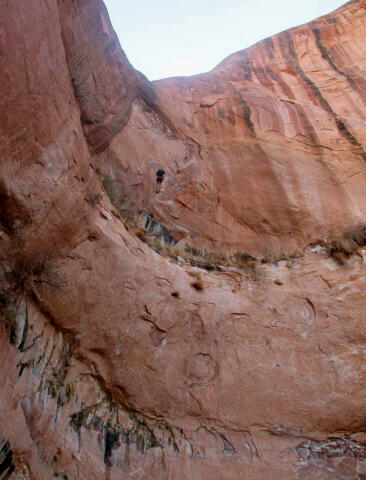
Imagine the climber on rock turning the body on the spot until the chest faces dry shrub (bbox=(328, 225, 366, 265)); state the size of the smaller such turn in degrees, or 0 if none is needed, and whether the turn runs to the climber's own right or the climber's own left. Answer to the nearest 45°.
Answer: approximately 135° to the climber's own right

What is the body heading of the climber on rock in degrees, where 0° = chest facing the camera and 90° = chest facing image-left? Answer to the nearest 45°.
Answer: approximately 180°
